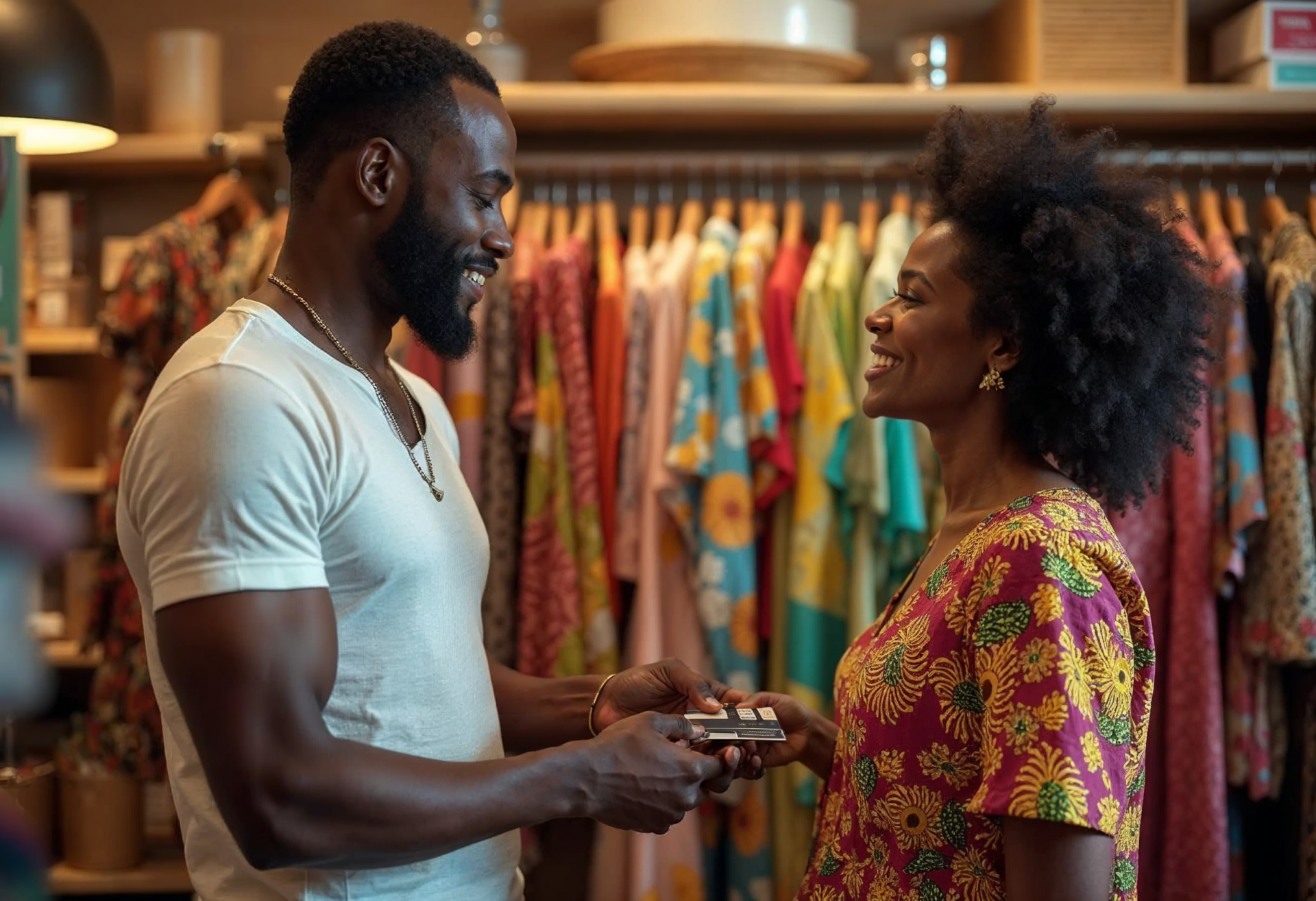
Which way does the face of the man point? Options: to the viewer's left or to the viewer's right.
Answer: to the viewer's right

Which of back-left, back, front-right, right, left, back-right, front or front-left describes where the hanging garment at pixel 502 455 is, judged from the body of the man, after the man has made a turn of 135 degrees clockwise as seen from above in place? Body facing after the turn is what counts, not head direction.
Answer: back-right

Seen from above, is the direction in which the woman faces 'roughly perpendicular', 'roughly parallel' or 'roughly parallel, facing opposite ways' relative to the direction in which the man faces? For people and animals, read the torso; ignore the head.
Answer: roughly parallel, facing opposite ways

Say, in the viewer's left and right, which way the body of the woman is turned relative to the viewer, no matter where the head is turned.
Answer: facing to the left of the viewer

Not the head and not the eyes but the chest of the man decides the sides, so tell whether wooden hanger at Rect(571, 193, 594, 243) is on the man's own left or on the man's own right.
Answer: on the man's own left

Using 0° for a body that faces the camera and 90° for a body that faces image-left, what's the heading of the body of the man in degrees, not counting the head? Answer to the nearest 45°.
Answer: approximately 270°

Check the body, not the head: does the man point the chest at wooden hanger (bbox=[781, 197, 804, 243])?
no

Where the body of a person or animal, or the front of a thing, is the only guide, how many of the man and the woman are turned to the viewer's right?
1

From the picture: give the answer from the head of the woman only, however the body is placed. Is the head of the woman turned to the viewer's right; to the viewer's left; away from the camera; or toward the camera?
to the viewer's left

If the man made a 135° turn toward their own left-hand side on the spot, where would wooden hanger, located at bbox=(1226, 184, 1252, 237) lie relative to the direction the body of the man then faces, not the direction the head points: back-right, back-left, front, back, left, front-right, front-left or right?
right

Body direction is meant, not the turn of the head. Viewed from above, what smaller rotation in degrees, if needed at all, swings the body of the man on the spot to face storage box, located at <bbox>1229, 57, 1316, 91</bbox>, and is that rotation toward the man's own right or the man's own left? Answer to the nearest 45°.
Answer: approximately 45° to the man's own left
